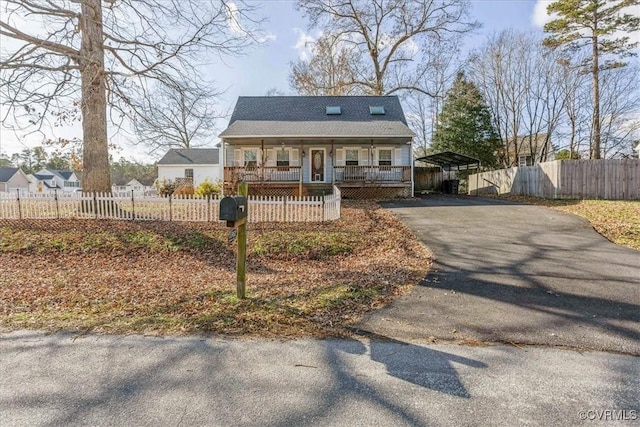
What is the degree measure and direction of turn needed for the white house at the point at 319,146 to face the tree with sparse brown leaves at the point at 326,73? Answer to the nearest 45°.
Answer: approximately 180°

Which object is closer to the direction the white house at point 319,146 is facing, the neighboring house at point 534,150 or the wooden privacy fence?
the wooden privacy fence

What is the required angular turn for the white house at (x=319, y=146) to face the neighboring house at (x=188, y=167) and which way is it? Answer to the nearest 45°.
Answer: approximately 135° to its right

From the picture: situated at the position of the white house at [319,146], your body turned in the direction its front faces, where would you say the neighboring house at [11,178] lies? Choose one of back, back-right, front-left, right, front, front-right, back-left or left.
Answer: back-right

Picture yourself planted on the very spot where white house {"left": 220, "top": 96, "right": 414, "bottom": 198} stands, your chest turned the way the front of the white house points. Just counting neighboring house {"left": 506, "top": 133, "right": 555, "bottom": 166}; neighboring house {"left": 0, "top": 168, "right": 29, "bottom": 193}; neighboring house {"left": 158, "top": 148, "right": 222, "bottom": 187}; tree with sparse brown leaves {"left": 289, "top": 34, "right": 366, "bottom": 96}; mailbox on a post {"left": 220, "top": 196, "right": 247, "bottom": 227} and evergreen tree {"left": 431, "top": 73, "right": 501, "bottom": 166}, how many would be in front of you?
1

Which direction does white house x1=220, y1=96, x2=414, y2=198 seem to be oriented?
toward the camera

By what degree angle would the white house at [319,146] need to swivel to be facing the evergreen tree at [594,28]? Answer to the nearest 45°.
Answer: approximately 90° to its left

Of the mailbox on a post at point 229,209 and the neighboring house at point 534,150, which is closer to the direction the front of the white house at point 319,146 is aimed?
the mailbox on a post

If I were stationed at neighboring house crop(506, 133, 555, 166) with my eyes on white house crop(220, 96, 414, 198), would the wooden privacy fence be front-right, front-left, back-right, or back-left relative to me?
front-left

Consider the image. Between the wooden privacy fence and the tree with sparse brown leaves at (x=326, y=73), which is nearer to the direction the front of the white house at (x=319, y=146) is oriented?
the wooden privacy fence

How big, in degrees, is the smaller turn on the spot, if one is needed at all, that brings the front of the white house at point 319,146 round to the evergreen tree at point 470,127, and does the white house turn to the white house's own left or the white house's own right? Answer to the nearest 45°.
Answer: approximately 135° to the white house's own left

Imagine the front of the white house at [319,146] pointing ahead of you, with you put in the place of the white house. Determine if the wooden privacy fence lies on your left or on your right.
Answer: on your left

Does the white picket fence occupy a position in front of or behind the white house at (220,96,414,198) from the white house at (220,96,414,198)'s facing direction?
in front

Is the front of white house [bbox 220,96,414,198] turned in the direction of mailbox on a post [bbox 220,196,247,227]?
yes

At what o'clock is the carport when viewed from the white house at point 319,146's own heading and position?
The carport is roughly at 8 o'clock from the white house.
